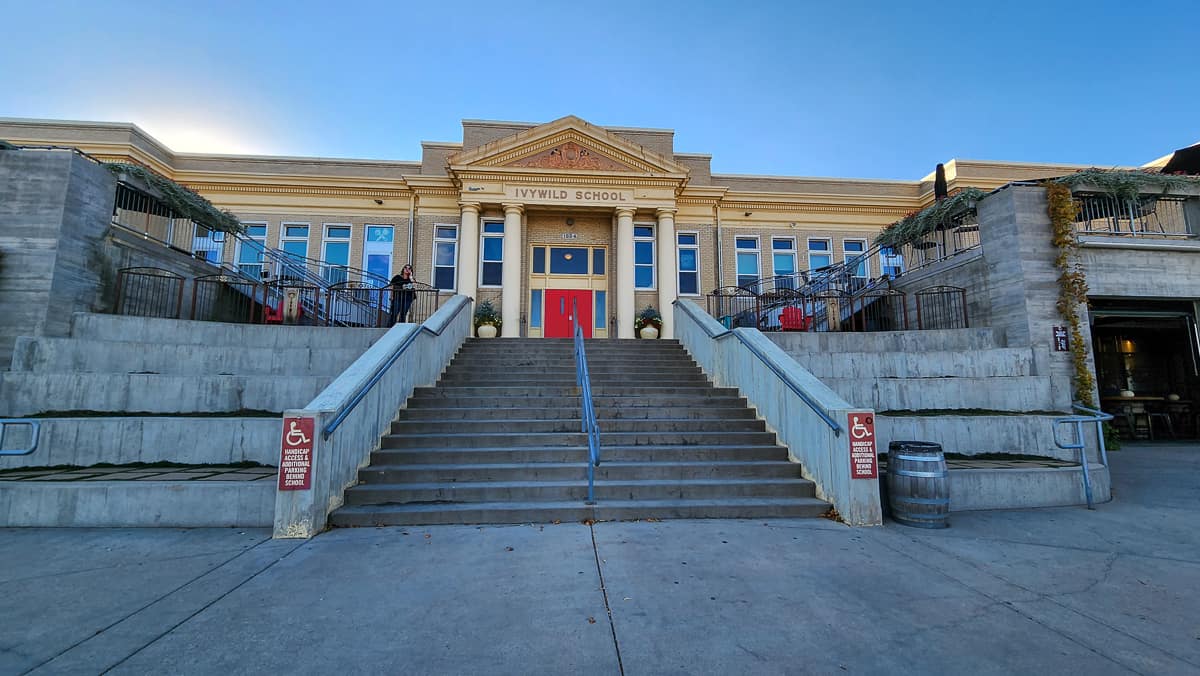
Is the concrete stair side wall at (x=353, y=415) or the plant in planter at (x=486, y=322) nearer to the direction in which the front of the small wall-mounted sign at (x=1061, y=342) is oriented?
the concrete stair side wall

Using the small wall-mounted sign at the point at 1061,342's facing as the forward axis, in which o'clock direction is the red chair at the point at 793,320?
The red chair is roughly at 3 o'clock from the small wall-mounted sign.

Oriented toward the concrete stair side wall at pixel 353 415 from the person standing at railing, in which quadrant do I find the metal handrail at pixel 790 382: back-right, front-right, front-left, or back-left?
front-left

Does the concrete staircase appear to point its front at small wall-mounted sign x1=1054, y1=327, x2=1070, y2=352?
no

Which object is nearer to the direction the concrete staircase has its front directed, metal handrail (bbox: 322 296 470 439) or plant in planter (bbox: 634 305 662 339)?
the metal handrail

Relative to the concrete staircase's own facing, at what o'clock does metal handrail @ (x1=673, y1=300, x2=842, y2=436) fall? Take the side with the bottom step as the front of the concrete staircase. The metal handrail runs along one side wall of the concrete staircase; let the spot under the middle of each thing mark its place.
The metal handrail is roughly at 9 o'clock from the concrete staircase.

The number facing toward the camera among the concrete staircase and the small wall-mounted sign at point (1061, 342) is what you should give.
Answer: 2

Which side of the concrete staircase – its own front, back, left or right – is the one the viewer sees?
front

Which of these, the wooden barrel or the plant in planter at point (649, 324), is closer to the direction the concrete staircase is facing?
the wooden barrel

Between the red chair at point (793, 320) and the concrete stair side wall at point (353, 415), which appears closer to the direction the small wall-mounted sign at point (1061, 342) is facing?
the concrete stair side wall

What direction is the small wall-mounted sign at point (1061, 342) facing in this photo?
toward the camera

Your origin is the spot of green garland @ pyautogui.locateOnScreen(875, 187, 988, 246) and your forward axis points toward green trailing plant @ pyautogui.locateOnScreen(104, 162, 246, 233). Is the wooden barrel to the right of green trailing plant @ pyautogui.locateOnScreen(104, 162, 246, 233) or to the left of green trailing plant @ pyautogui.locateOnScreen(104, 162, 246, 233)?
left

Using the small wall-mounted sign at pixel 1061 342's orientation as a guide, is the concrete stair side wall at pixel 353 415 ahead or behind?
ahead

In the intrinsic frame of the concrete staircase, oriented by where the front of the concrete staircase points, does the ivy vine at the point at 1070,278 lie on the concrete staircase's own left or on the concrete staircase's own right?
on the concrete staircase's own left

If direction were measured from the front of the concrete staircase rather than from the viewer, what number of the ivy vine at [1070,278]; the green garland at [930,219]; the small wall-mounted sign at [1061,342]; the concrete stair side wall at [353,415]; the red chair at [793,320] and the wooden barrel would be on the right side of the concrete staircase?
1

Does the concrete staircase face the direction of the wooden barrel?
no

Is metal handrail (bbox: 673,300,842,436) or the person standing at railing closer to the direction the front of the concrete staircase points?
the metal handrail

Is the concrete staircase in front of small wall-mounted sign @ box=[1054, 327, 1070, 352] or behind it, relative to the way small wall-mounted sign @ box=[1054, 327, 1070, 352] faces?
in front

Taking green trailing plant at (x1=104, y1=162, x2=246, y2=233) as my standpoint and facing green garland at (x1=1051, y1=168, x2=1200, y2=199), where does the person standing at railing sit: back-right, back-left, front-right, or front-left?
front-left

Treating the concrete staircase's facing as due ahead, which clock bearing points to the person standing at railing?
The person standing at railing is roughly at 5 o'clock from the concrete staircase.

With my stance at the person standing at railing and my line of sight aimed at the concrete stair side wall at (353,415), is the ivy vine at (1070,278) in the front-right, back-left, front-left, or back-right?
front-left
